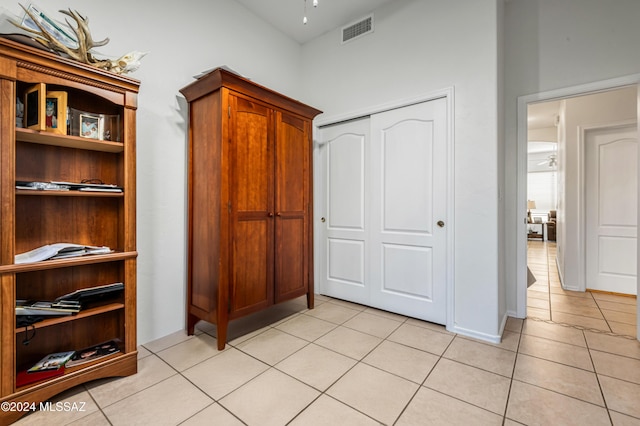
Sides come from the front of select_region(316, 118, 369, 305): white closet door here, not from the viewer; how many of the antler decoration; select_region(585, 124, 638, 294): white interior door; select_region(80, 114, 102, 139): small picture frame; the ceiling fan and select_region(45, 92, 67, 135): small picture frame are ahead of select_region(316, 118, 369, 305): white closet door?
3

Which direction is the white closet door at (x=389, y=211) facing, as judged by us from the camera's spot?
facing the viewer and to the left of the viewer

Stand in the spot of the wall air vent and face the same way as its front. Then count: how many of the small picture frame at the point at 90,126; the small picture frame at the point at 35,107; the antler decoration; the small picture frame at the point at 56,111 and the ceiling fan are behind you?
1

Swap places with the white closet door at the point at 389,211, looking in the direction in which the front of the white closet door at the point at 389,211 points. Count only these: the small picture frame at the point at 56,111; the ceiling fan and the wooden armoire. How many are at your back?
1

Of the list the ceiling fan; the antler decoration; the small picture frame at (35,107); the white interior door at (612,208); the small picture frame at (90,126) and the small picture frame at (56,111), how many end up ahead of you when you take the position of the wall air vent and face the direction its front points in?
4

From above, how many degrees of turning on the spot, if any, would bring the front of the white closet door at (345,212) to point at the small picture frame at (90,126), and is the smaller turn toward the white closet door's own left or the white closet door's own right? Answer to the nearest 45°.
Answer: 0° — it already faces it

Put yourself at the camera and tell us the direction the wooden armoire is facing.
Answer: facing the viewer and to the right of the viewer

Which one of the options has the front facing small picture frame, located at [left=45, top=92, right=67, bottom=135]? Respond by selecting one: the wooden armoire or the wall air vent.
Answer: the wall air vent

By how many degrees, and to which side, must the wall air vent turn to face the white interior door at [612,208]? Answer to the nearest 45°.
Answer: approximately 135° to its left

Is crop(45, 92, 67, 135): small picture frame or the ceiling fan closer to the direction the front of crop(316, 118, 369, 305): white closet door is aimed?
the small picture frame

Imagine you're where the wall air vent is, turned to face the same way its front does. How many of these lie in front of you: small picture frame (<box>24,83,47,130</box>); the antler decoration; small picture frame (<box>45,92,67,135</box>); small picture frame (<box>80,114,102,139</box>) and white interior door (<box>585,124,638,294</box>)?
4
